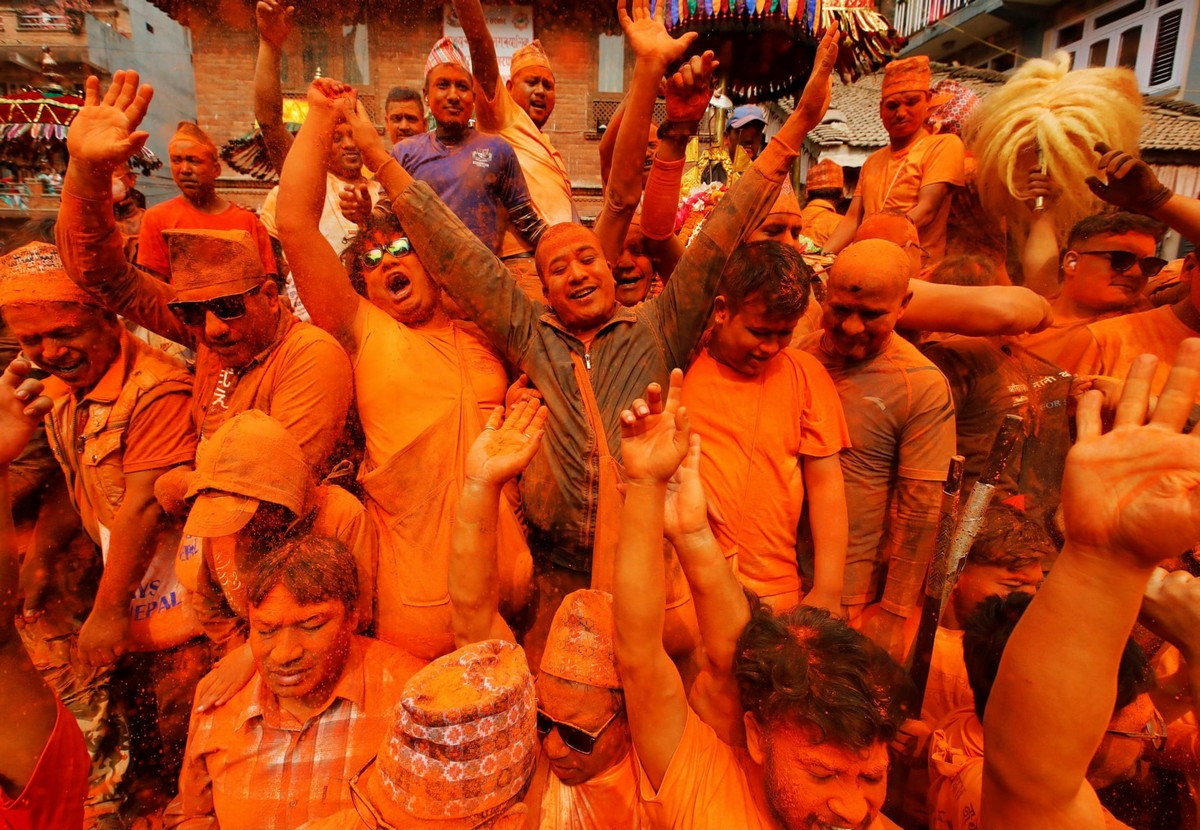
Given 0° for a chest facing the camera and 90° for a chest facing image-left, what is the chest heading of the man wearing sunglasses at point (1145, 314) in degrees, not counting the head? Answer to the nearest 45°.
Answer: approximately 45°

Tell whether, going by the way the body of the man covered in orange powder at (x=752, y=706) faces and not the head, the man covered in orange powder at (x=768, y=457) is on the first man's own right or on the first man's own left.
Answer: on the first man's own left

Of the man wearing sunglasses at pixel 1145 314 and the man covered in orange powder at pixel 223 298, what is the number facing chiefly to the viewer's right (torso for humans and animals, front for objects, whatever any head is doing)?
0

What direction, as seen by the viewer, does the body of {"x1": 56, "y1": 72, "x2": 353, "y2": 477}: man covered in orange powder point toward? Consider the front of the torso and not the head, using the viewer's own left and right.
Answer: facing the viewer and to the left of the viewer
